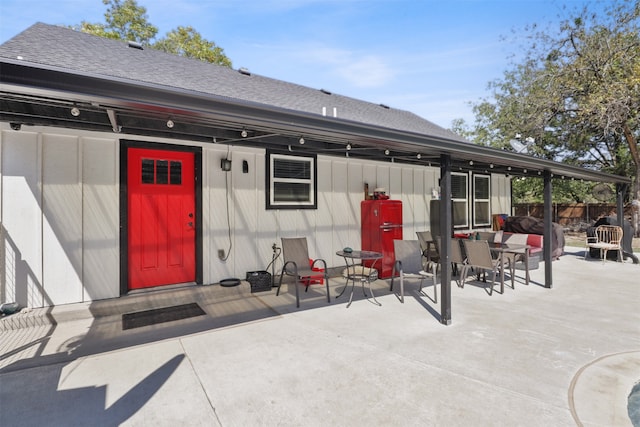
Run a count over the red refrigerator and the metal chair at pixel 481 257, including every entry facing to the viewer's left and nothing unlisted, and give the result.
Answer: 0

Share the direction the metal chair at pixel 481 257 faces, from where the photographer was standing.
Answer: facing away from the viewer and to the right of the viewer

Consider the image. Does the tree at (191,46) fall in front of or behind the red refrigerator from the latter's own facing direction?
behind

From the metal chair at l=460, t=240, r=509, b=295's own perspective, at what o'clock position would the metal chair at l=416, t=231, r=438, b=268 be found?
the metal chair at l=416, t=231, r=438, b=268 is roughly at 9 o'clock from the metal chair at l=460, t=240, r=509, b=295.

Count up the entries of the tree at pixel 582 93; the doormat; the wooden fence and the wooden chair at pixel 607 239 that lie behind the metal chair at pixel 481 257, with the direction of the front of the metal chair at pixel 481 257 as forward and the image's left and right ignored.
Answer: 1

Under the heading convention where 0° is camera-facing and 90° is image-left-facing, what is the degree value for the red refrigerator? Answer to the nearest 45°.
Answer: approximately 315°

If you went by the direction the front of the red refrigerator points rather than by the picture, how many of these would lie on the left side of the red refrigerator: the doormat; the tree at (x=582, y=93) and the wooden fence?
2

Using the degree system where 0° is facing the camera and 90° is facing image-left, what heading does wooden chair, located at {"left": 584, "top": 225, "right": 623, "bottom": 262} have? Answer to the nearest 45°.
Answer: approximately 45°

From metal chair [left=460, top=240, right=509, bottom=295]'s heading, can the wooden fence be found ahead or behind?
ahead

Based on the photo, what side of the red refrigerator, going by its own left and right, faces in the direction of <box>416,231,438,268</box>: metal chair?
left

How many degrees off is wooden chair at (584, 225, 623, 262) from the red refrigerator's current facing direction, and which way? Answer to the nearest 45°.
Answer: approximately 90° to its left

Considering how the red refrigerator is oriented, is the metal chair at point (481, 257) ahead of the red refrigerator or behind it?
ahead

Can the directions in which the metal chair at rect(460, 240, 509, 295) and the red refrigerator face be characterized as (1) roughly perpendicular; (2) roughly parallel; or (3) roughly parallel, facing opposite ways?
roughly perpendicular
